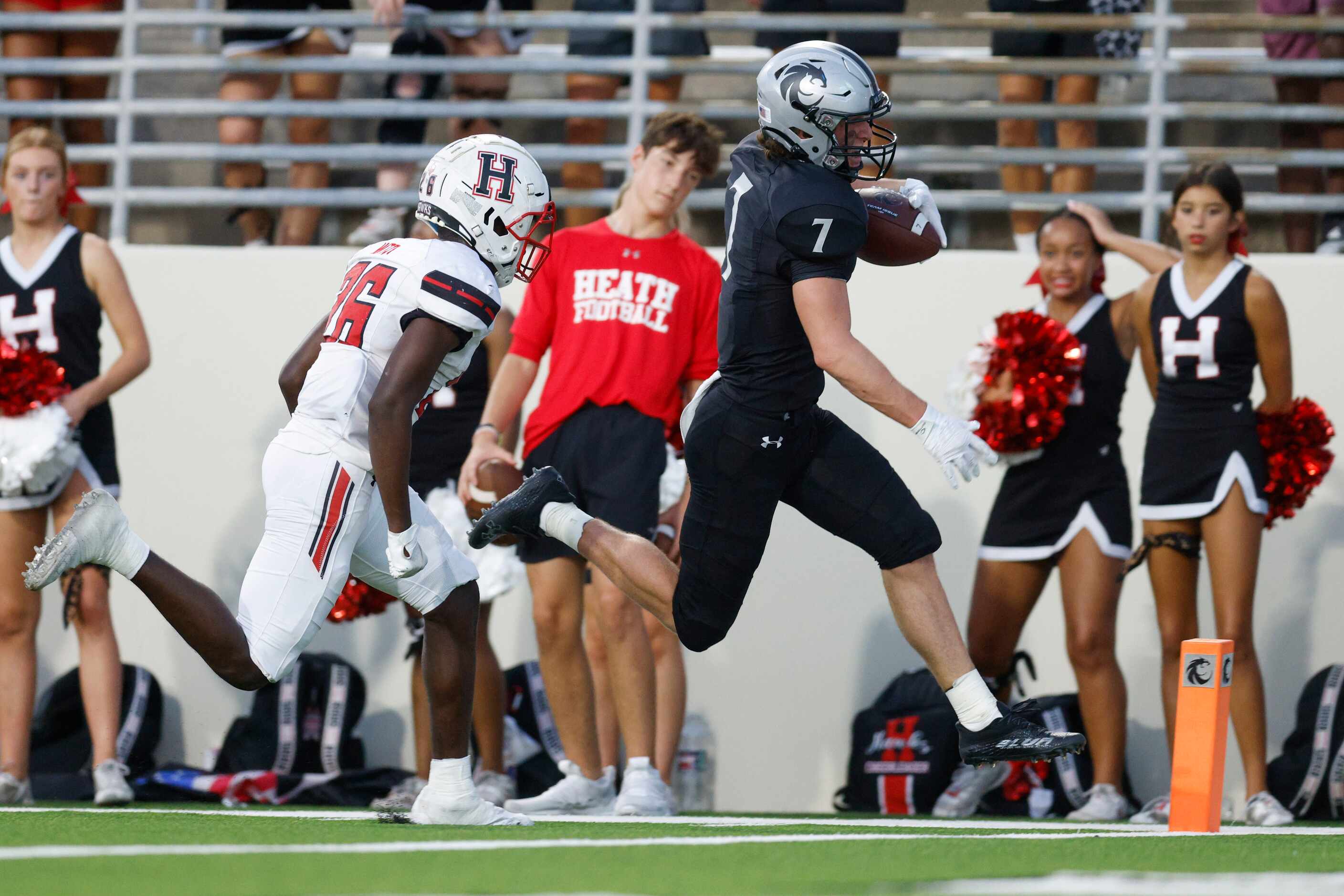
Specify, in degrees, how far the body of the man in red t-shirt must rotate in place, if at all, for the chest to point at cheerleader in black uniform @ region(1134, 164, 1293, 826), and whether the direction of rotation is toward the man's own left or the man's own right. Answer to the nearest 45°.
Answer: approximately 90° to the man's own left

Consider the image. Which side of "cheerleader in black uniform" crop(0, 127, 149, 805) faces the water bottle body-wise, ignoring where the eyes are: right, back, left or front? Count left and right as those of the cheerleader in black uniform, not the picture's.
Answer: left

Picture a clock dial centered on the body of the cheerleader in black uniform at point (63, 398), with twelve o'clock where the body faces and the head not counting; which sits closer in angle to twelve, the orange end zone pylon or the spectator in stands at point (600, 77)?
the orange end zone pylon

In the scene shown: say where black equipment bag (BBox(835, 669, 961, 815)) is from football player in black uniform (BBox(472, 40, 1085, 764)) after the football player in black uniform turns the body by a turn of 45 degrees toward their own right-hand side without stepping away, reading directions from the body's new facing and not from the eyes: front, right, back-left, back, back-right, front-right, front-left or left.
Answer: back-left

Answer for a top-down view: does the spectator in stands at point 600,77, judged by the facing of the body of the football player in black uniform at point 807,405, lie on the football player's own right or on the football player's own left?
on the football player's own left

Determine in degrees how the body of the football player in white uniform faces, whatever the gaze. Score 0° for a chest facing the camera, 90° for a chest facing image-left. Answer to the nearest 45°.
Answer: approximately 270°

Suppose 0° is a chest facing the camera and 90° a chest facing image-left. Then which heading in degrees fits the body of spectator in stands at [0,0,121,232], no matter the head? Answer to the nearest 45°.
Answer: approximately 0°

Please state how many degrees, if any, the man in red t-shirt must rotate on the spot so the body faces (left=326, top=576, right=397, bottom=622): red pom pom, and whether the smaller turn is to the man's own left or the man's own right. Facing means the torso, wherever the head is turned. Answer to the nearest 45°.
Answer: approximately 135° to the man's own right

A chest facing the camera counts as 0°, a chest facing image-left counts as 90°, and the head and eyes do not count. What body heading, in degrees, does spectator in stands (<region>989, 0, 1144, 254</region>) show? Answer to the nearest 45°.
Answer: approximately 0°
